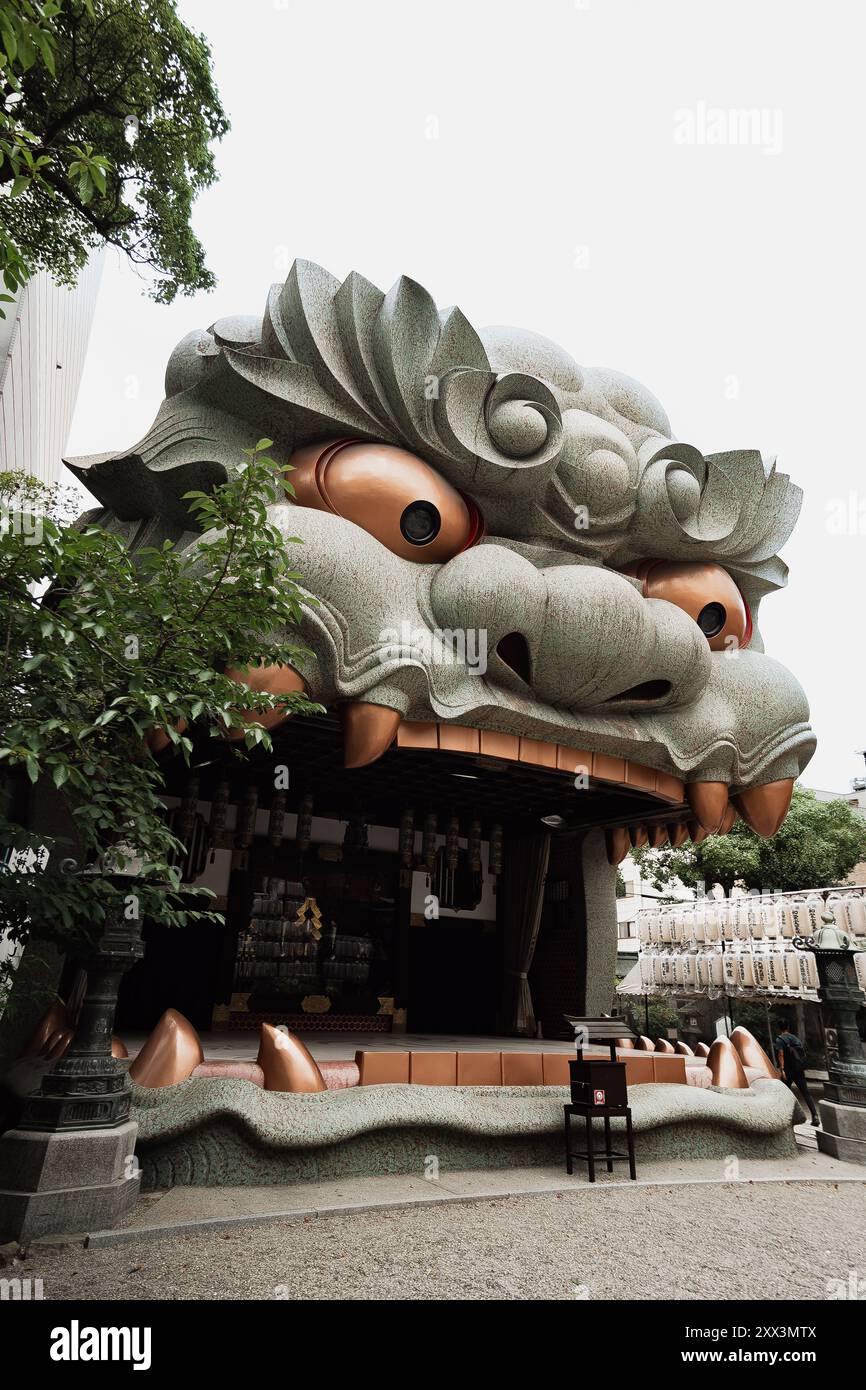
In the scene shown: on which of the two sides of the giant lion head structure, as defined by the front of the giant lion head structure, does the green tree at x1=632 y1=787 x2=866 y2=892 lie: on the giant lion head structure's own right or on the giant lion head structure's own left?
on the giant lion head structure's own left

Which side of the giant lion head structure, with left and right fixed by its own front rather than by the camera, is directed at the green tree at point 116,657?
right

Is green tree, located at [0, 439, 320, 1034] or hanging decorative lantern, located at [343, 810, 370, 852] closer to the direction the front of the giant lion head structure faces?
the green tree

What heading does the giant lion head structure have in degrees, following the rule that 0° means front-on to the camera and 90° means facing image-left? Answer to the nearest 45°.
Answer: approximately 315°

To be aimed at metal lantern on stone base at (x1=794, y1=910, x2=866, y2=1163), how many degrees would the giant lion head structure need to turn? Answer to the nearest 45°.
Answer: approximately 90° to its left
